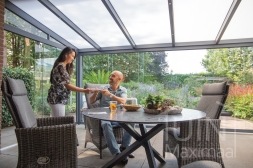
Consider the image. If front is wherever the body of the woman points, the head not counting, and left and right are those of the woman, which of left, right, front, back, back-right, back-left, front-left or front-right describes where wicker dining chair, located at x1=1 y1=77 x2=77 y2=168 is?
right

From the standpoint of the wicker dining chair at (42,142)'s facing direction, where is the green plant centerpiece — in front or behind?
in front

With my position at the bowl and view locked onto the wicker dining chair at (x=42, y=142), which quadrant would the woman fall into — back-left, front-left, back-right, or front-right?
front-right

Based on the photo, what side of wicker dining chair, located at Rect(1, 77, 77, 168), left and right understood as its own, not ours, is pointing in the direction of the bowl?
front

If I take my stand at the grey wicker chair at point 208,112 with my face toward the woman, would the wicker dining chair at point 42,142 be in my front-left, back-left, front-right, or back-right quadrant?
front-left

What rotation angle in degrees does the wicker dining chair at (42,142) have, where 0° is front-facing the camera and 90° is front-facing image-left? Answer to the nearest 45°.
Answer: approximately 270°

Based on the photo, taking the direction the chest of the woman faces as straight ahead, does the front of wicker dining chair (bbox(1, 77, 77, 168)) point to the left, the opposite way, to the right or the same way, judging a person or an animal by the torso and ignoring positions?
the same way

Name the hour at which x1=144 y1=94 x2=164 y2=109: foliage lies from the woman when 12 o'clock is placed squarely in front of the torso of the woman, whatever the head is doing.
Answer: The foliage is roughly at 1 o'clock from the woman.

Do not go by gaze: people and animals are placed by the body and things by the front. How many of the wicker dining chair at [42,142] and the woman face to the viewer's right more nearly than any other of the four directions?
2

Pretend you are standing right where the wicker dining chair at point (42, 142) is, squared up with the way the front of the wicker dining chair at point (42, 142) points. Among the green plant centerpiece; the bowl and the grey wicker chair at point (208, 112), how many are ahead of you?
3

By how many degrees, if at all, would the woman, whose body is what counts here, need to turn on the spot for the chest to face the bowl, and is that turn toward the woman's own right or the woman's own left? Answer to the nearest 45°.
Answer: approximately 45° to the woman's own right

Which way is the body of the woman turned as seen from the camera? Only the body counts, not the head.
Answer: to the viewer's right

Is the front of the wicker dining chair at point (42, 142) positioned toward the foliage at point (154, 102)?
yes

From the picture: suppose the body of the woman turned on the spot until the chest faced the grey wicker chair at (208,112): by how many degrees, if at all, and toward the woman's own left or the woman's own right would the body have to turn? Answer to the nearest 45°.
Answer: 0° — they already face it
